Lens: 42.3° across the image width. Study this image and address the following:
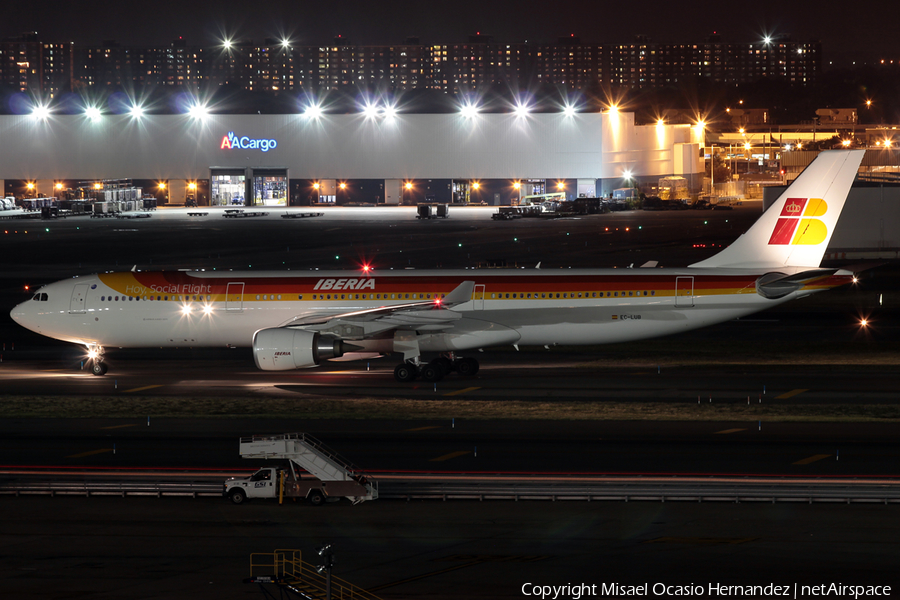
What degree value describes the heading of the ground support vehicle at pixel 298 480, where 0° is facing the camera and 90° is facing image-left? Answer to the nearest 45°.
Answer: approximately 90°

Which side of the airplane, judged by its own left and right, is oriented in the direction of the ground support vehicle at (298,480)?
left

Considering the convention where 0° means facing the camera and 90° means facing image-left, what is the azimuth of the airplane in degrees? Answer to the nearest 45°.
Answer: approximately 90°

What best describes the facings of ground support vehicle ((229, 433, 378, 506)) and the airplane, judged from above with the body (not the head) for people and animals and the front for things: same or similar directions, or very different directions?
same or similar directions

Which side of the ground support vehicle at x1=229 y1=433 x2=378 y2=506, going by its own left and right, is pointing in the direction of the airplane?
right

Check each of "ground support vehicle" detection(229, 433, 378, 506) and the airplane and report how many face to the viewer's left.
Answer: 2
